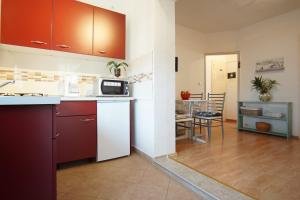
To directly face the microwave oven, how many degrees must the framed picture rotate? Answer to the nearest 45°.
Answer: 0° — it already faces it

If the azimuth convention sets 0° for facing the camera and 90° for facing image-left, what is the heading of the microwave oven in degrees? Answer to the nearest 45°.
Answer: approximately 315°

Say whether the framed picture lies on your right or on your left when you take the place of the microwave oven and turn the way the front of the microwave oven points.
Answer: on your left

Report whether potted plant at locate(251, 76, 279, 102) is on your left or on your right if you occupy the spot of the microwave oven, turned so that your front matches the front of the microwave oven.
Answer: on your left

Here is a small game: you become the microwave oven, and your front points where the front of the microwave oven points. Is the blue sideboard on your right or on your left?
on your left

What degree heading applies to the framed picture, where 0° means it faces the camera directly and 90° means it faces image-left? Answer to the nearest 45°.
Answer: approximately 45°

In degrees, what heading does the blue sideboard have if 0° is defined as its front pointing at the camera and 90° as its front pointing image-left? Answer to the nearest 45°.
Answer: approximately 45°
